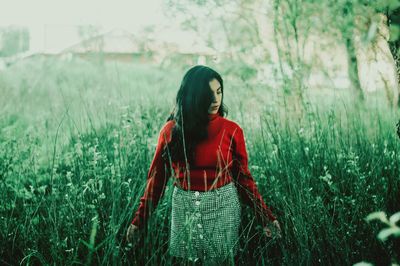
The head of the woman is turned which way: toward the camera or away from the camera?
toward the camera

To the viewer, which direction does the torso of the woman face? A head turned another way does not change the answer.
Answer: toward the camera
